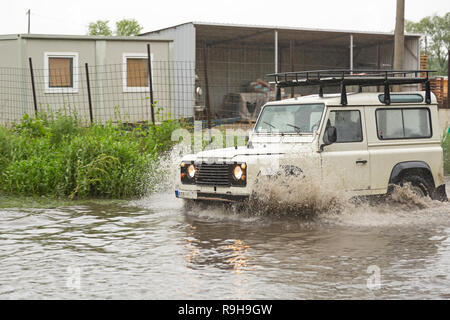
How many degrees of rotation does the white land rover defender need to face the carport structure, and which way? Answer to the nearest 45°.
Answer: approximately 135° to its right

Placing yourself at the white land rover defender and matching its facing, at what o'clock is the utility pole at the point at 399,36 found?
The utility pole is roughly at 5 o'clock from the white land rover defender.
